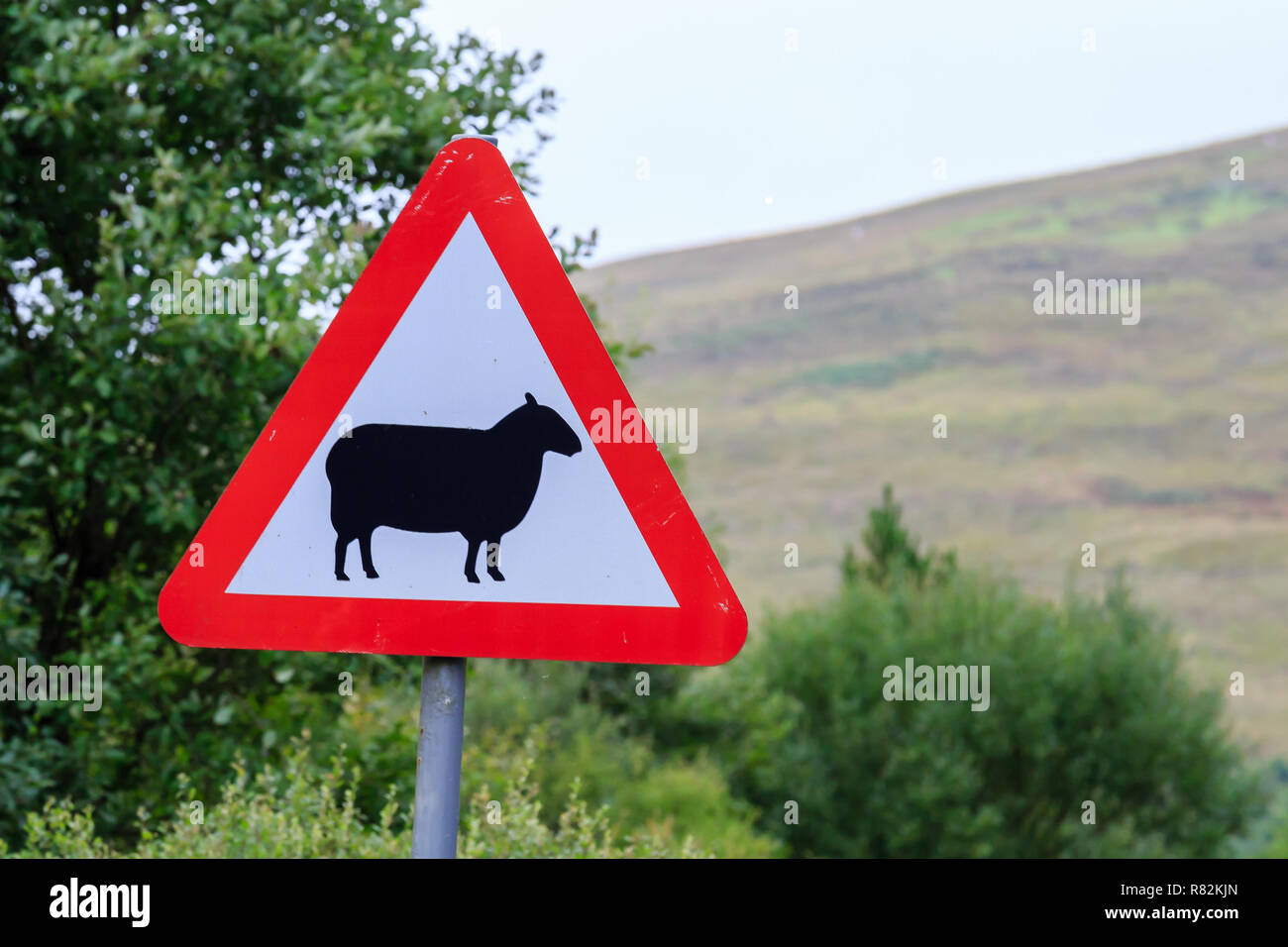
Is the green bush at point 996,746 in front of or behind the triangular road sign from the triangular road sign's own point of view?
behind

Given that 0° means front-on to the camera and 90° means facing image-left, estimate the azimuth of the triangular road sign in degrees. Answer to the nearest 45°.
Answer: approximately 0°

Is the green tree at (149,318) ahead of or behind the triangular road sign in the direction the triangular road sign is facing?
behind
